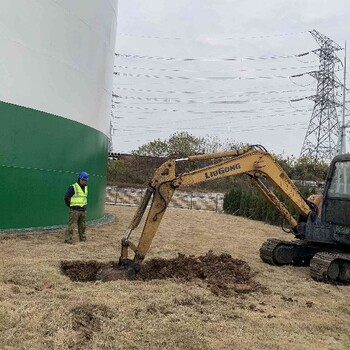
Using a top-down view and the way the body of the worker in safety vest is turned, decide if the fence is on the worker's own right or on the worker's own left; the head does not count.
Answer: on the worker's own left

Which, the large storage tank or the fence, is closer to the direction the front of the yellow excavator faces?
the large storage tank

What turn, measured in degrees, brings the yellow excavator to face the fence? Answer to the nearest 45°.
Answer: approximately 90° to its right

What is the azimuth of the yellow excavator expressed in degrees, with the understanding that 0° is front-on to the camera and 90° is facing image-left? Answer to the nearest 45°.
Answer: approximately 90°

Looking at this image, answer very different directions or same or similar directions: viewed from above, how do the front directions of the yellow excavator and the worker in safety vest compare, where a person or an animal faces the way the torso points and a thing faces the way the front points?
very different directions

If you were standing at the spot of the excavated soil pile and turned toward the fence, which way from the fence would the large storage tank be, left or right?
left

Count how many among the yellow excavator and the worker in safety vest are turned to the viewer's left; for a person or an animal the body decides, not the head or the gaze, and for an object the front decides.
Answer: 1

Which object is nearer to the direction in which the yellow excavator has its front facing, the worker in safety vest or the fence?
the worker in safety vest

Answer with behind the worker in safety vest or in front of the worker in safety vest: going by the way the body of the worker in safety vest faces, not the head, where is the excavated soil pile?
in front

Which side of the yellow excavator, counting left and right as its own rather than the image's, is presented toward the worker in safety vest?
front

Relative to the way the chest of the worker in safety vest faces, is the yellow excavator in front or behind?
in front

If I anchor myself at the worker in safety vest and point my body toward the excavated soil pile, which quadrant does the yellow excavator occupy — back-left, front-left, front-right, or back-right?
front-left

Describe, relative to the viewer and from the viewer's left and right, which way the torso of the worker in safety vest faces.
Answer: facing the viewer and to the right of the viewer
